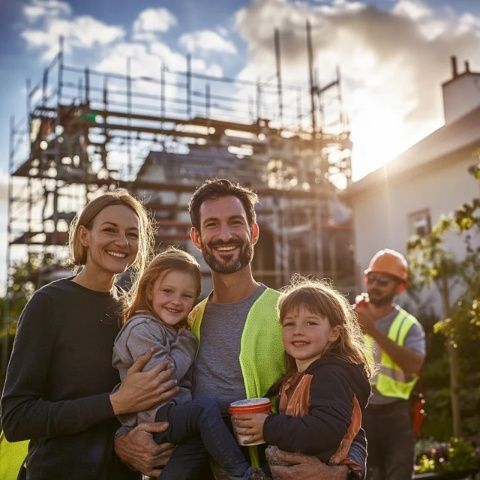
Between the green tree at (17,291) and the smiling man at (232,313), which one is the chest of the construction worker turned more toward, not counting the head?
the smiling man

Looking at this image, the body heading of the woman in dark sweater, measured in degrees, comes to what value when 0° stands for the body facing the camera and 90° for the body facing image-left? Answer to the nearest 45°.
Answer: approximately 315°

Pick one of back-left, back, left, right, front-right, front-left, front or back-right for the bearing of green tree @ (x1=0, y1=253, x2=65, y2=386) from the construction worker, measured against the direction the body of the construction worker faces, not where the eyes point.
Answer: right

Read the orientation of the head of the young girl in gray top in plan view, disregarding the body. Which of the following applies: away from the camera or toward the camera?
toward the camera

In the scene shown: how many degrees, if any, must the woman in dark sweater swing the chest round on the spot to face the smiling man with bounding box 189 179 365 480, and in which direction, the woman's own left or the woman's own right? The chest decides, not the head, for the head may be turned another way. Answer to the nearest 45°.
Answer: approximately 45° to the woman's own left

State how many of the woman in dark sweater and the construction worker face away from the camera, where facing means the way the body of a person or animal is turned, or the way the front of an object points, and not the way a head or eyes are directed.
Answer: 0

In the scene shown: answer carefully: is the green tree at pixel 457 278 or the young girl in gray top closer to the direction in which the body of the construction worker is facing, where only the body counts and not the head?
the young girl in gray top

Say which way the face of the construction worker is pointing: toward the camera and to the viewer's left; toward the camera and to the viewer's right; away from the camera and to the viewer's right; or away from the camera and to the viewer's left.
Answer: toward the camera and to the viewer's left

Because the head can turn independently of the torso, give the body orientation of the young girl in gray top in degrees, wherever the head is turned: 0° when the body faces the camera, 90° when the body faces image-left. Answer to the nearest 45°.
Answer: approximately 315°

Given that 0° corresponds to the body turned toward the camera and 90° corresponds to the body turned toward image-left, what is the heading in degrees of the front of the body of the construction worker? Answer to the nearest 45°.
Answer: approximately 45°
